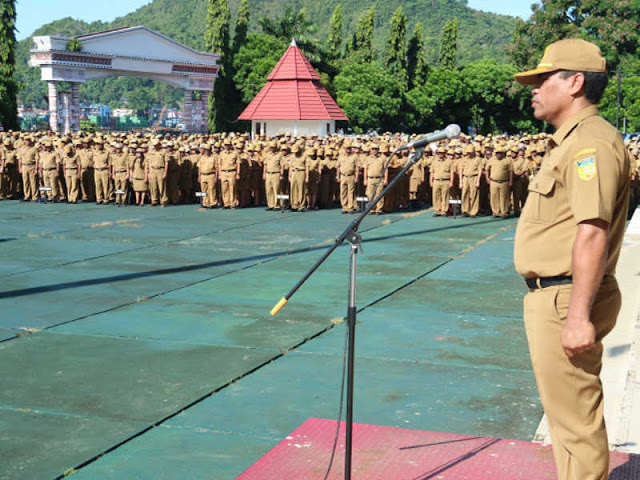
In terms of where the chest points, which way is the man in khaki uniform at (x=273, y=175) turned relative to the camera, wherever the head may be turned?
toward the camera

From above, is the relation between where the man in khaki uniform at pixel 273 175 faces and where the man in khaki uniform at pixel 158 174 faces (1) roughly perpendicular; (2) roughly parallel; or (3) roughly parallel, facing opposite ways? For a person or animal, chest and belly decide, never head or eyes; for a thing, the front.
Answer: roughly parallel

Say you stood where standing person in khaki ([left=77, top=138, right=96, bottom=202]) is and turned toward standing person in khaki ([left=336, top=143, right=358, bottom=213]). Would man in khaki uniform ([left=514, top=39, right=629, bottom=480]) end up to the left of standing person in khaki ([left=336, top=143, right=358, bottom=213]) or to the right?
right

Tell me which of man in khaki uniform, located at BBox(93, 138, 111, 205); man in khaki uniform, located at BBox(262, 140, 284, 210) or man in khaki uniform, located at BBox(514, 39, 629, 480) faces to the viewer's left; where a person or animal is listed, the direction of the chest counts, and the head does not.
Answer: man in khaki uniform, located at BBox(514, 39, 629, 480)

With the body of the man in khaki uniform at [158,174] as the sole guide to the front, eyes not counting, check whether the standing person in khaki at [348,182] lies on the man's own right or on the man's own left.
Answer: on the man's own left

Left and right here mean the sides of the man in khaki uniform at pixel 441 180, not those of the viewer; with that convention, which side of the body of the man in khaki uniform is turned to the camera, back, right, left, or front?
front

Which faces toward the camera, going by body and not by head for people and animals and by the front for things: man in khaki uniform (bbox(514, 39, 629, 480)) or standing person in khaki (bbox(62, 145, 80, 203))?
the standing person in khaki

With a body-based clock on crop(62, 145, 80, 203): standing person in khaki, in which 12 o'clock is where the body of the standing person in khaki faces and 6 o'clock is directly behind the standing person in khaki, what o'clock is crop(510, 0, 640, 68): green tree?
The green tree is roughly at 8 o'clock from the standing person in khaki.

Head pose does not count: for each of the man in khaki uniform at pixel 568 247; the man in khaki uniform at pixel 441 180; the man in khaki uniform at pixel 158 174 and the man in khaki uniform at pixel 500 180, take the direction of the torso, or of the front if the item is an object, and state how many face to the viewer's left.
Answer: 1

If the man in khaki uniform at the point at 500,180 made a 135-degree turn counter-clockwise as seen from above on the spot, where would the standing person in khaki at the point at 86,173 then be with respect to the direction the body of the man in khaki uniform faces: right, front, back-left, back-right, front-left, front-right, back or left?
back-left

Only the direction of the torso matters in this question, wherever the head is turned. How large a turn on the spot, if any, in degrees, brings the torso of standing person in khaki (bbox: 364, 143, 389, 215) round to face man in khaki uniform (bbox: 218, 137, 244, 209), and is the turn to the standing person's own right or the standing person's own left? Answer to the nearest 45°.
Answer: approximately 90° to the standing person's own right

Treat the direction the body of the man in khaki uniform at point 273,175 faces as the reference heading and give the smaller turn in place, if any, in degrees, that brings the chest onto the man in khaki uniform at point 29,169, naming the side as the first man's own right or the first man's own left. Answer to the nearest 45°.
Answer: approximately 90° to the first man's own right

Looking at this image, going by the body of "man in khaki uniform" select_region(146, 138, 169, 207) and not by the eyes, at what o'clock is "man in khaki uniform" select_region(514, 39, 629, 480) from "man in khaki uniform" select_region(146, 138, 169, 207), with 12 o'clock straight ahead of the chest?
"man in khaki uniform" select_region(514, 39, 629, 480) is roughly at 12 o'clock from "man in khaki uniform" select_region(146, 138, 169, 207).

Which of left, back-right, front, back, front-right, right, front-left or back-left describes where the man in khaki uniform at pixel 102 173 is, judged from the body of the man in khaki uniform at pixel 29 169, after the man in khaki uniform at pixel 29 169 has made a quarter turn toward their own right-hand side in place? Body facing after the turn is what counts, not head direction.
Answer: back-left

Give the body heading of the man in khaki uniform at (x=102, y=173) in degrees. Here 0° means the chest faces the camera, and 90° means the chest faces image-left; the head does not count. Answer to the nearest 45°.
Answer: approximately 0°

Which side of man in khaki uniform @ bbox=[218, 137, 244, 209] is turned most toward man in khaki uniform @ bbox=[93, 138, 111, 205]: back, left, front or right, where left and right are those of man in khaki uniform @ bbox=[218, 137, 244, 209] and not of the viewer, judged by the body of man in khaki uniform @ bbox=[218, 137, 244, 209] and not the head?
right

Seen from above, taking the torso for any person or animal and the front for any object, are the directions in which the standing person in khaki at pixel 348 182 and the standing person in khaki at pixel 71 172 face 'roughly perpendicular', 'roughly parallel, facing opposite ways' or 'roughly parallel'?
roughly parallel

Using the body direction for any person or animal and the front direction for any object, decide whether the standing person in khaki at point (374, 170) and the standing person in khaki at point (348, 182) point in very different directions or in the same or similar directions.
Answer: same or similar directions

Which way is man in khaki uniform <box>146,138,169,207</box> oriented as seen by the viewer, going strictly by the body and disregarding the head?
toward the camera

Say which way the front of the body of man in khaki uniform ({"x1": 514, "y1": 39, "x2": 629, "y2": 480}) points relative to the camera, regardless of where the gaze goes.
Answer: to the viewer's left

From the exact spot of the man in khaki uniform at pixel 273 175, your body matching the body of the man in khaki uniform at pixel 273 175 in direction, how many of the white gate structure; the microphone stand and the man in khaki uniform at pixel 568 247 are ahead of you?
2
